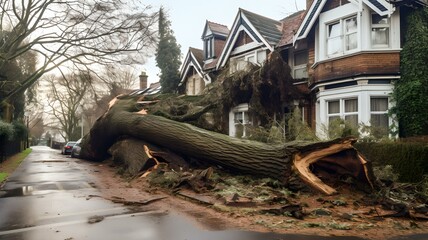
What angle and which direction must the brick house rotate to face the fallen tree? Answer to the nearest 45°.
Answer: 0° — it already faces it

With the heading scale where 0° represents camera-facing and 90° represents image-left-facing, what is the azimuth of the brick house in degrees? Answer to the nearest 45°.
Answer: approximately 45°

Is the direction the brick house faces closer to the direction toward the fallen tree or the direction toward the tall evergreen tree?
the fallen tree

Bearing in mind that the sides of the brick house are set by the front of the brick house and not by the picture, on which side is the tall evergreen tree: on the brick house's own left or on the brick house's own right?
on the brick house's own right
